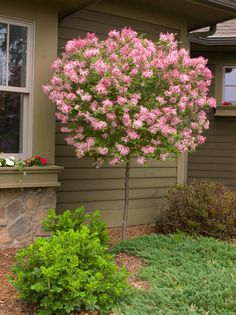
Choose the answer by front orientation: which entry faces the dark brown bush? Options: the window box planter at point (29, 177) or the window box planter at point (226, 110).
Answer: the window box planter at point (226, 110)

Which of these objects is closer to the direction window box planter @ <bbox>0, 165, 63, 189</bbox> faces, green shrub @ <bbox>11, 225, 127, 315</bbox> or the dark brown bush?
the green shrub

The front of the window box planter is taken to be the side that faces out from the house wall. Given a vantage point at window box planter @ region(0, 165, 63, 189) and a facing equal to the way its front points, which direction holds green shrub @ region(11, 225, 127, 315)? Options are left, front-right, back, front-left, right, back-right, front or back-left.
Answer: front

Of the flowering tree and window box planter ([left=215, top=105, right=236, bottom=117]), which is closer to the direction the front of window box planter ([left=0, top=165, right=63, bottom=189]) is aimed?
the flowering tree

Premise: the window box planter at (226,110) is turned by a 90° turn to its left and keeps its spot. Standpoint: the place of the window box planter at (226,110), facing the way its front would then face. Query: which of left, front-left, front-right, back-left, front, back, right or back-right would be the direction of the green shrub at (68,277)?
right

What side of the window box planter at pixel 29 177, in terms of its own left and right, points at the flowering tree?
left

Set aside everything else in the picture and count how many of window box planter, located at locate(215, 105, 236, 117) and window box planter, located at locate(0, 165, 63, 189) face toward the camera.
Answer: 2

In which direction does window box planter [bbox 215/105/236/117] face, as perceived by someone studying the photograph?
facing the viewer

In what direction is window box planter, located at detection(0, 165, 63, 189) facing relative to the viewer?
toward the camera

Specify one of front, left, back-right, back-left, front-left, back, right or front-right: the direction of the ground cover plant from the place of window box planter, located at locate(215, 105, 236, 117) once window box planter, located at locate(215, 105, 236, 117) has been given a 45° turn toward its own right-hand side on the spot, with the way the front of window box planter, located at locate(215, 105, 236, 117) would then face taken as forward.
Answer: front-left

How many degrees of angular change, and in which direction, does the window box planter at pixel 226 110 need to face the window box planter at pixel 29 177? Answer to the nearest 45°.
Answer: approximately 45° to its right
